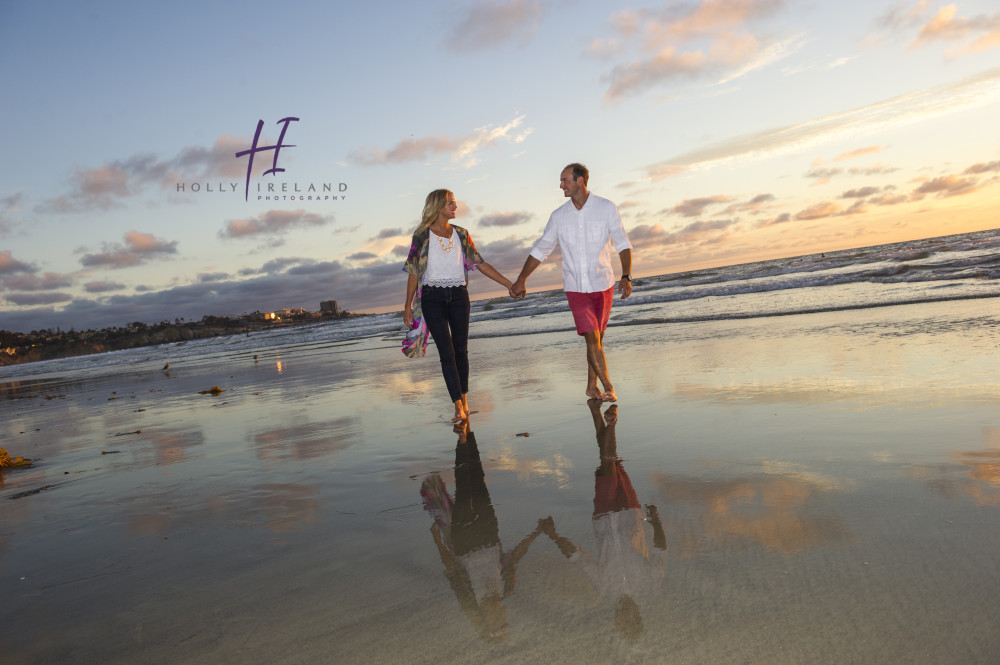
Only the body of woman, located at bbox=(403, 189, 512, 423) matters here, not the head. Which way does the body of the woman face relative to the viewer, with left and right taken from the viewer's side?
facing the viewer

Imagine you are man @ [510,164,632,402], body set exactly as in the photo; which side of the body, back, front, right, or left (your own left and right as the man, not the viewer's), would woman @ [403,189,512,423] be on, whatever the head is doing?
right

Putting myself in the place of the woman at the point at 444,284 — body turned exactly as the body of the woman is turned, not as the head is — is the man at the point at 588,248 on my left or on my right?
on my left

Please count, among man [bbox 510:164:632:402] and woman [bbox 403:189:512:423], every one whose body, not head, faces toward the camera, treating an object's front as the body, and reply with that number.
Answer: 2

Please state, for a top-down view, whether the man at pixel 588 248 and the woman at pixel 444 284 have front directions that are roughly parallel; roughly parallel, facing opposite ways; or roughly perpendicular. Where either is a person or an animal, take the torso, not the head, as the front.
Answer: roughly parallel

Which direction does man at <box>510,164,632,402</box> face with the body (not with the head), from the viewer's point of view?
toward the camera
